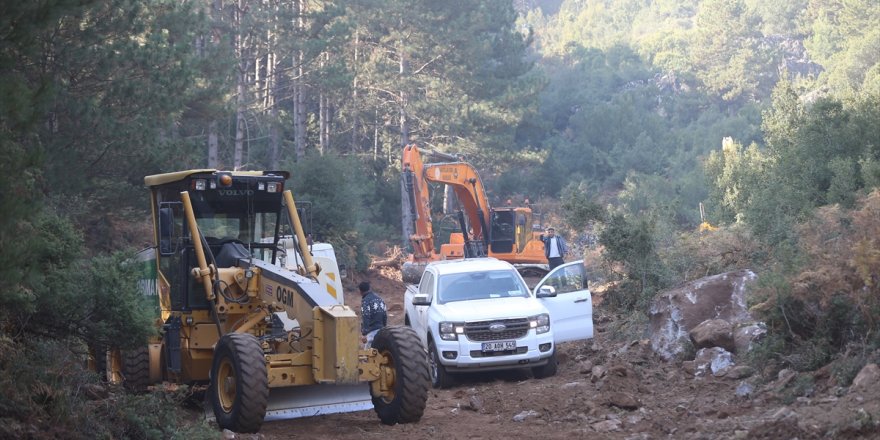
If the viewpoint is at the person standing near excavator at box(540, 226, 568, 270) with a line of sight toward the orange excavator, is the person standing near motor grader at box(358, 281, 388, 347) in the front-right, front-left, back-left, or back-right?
back-left

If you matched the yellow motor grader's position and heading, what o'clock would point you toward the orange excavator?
The orange excavator is roughly at 8 o'clock from the yellow motor grader.

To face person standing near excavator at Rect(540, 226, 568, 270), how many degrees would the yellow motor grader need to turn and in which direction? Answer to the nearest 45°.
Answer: approximately 90° to its left

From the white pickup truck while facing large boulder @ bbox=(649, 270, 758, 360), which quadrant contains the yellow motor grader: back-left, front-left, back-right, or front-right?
back-right

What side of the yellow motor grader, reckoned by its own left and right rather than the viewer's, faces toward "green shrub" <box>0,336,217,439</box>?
right

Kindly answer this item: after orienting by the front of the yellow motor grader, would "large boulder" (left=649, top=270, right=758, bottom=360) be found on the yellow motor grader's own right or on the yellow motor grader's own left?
on the yellow motor grader's own left

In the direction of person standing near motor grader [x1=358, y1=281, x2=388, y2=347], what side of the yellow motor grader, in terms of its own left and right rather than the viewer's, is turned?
left

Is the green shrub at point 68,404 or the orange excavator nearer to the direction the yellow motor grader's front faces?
the green shrub

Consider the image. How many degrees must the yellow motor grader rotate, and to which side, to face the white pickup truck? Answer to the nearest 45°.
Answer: approximately 90° to its left

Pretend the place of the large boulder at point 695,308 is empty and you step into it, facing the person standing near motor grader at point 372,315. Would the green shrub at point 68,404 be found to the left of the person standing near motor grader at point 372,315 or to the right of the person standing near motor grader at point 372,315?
left

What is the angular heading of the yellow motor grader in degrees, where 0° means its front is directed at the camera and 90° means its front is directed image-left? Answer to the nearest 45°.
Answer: approximately 315°

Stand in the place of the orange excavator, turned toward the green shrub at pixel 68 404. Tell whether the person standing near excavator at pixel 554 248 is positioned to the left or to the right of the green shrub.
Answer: left
